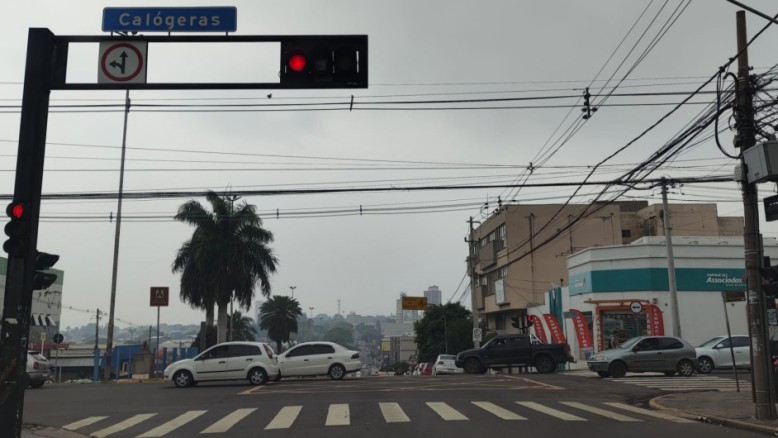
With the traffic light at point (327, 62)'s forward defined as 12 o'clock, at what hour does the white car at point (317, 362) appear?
The white car is roughly at 6 o'clock from the traffic light.

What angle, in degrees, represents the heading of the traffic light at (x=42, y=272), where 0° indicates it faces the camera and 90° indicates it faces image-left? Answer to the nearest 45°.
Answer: approximately 270°

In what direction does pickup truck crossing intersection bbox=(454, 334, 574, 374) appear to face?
to the viewer's left

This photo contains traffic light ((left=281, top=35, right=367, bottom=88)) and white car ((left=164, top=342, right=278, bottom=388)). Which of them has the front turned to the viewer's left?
the white car

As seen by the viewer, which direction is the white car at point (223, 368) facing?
to the viewer's left

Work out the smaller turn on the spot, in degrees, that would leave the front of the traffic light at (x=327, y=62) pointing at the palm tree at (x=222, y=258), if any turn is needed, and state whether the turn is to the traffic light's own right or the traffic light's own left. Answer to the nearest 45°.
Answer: approximately 180°

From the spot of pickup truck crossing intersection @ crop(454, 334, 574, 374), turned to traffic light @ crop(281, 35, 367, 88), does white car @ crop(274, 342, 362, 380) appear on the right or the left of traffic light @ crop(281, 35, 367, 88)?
right

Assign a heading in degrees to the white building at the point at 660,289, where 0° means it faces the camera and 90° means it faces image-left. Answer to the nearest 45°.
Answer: approximately 45°

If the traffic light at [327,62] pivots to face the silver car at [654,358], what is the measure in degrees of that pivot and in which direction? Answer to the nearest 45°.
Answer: approximately 135° to its left
